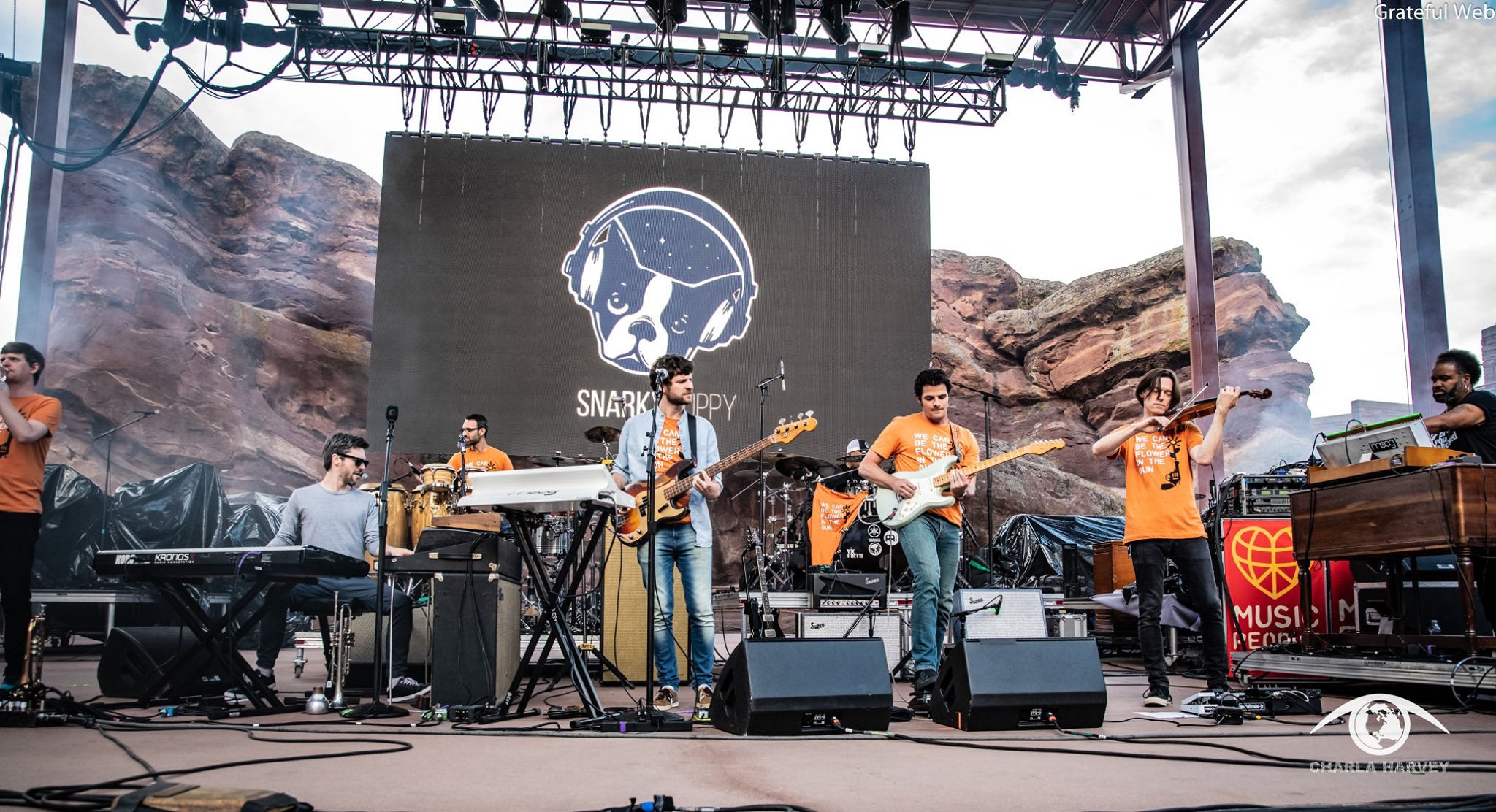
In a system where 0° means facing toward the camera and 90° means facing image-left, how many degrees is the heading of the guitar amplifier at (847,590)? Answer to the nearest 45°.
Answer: approximately 0°

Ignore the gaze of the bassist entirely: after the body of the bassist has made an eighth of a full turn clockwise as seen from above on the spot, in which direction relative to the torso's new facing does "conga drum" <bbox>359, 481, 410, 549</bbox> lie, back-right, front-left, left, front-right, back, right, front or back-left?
right

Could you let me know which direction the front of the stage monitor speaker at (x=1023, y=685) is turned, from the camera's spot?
facing away from the viewer

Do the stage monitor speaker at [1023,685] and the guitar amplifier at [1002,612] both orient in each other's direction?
yes

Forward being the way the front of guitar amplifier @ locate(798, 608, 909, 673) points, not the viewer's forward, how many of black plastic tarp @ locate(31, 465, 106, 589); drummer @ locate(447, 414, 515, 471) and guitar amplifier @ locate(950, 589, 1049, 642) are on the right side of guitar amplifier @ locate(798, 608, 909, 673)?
2

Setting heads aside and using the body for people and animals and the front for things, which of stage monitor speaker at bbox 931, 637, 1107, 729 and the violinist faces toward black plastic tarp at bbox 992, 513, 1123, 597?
the stage monitor speaker

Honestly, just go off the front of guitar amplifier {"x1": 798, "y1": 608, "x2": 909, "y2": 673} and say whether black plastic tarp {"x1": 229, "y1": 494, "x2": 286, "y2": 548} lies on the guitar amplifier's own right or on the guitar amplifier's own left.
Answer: on the guitar amplifier's own right

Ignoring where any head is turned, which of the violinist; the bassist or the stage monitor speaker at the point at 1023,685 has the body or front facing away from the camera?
the stage monitor speaker

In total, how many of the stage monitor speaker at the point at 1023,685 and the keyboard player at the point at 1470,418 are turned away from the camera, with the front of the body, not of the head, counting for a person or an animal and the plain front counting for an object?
1

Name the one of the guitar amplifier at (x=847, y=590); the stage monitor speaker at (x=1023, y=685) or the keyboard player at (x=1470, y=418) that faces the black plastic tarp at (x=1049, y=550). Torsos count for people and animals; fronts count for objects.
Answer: the stage monitor speaker
